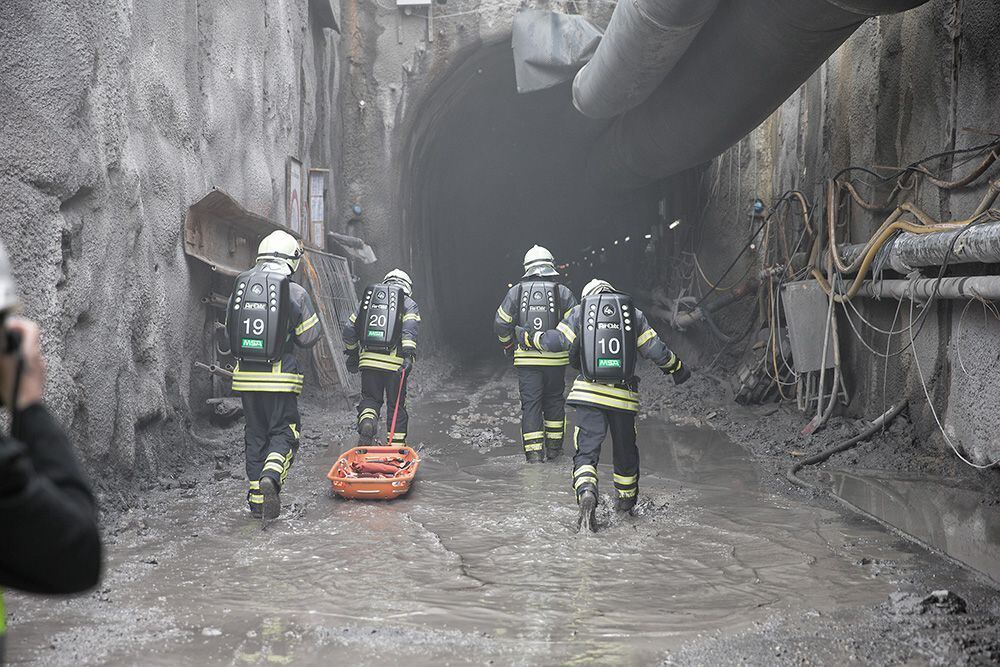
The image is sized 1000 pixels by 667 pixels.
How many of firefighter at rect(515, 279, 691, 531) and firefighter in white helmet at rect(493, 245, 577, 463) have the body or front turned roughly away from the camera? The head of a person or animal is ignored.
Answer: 2

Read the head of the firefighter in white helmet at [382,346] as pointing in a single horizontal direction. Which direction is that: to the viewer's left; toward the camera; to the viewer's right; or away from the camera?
away from the camera

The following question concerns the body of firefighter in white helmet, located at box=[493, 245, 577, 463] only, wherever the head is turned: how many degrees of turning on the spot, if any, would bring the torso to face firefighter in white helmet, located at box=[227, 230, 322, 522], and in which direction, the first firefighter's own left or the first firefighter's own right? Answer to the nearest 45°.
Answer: approximately 135° to the first firefighter's own left

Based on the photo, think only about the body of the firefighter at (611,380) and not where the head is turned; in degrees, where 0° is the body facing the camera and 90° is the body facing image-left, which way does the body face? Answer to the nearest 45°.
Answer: approximately 180°

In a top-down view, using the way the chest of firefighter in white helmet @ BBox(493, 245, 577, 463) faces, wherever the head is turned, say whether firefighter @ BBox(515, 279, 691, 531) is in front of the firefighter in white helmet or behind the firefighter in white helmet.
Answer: behind

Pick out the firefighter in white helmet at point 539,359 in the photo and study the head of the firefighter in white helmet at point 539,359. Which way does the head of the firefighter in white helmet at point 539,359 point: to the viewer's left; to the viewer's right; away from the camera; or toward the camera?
away from the camera

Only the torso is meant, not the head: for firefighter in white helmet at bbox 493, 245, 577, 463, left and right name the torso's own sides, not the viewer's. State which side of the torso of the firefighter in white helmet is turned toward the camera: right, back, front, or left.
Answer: back

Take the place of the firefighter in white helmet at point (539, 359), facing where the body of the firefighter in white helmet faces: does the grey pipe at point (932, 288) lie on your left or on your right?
on your right
